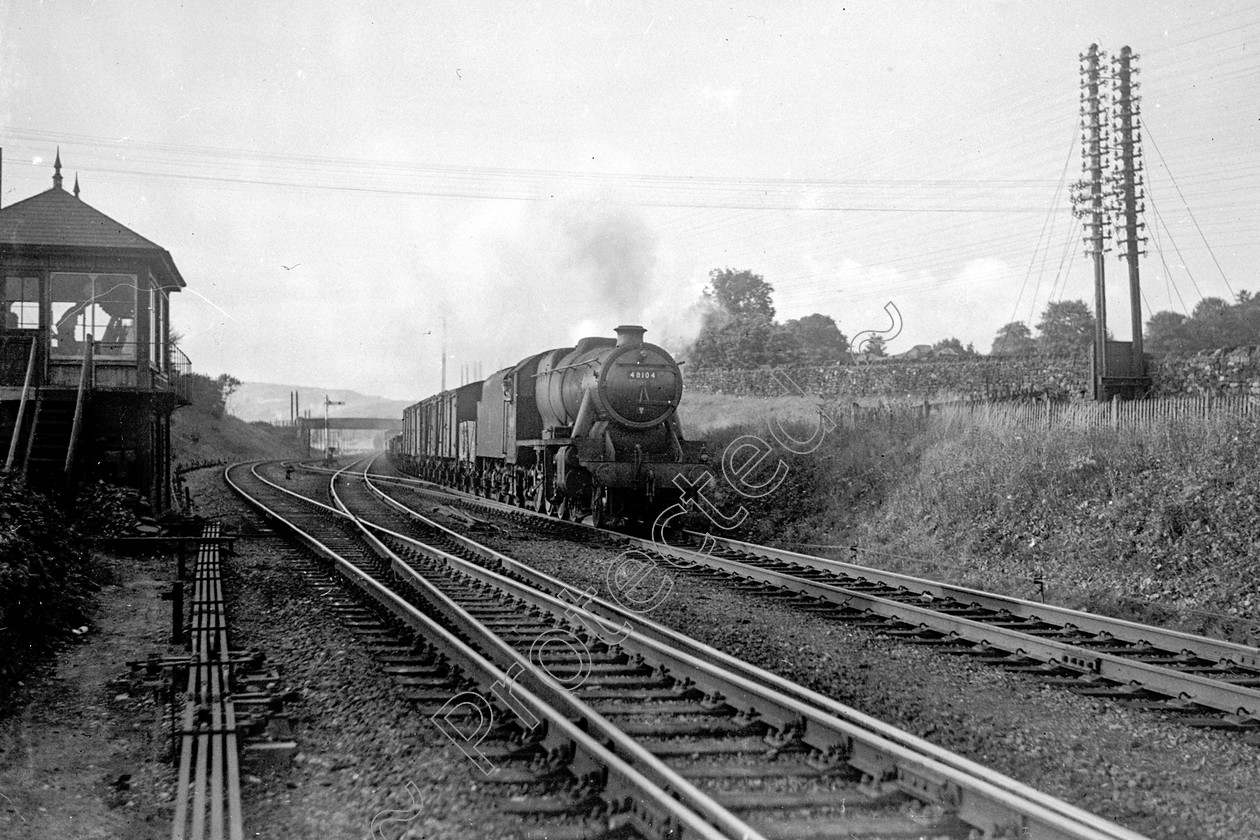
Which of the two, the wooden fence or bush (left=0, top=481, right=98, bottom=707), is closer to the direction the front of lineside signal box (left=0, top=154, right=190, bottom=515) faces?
the wooden fence

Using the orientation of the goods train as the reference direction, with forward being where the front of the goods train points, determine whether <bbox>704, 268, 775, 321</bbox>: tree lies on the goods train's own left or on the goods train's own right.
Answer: on the goods train's own left

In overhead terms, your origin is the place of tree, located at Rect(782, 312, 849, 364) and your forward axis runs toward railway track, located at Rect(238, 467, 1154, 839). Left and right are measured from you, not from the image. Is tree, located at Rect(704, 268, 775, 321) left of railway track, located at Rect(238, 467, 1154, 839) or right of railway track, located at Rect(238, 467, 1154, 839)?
right

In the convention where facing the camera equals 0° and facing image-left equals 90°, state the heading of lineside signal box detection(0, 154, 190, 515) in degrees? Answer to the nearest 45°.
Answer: approximately 270°

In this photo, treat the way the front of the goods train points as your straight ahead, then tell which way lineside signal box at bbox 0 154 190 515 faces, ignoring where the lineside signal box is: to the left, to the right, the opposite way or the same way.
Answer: to the left
